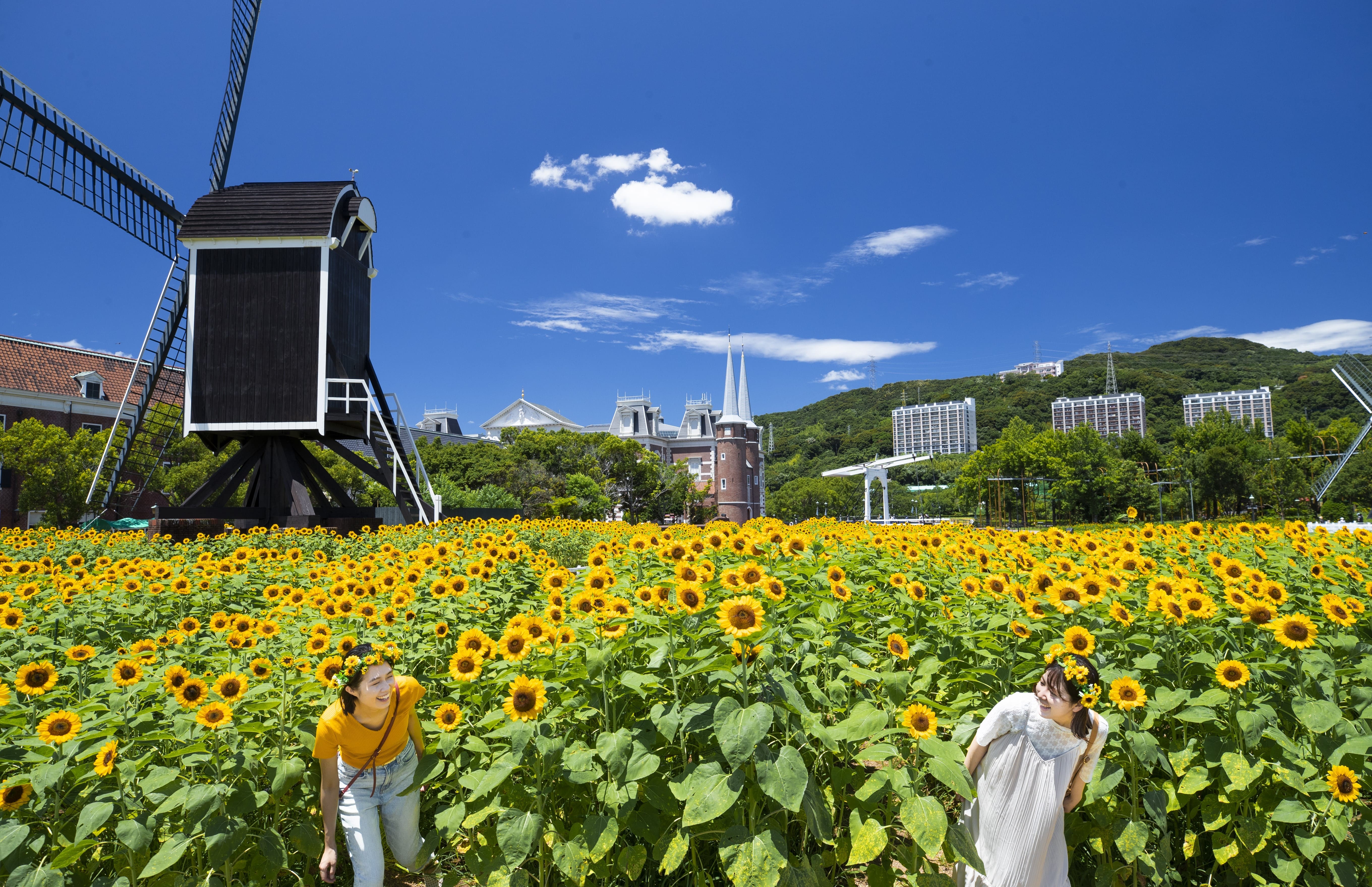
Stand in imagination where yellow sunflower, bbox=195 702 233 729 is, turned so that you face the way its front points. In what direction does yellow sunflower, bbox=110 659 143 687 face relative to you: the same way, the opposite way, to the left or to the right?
the same way

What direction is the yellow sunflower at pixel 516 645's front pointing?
toward the camera

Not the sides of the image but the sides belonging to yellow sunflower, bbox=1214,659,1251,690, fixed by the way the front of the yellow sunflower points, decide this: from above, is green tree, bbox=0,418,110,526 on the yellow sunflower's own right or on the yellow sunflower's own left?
on the yellow sunflower's own right

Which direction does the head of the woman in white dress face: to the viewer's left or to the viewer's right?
to the viewer's left

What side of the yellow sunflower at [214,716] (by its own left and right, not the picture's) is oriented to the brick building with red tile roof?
back

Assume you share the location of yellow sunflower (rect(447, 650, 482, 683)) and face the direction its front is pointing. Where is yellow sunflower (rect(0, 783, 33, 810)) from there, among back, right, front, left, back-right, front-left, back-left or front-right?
right

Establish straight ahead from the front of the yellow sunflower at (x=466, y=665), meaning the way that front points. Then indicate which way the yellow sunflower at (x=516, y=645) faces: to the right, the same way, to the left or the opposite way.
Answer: the same way

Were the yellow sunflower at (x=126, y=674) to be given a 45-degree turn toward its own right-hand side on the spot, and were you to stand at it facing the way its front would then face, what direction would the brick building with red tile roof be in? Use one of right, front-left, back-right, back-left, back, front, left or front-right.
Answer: back-right

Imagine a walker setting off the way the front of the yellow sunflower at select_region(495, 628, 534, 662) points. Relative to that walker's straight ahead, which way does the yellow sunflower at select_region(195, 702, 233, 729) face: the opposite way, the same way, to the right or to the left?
the same way

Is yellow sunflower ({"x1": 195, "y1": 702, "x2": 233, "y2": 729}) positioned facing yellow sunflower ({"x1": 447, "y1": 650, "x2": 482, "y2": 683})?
no

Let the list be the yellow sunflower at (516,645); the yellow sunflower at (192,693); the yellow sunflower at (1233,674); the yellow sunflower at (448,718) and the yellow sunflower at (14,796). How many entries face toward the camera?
5

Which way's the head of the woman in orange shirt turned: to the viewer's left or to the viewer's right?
to the viewer's right

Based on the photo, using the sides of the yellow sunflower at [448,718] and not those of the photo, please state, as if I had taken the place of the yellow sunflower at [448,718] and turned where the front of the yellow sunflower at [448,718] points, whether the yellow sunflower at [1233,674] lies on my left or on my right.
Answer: on my left

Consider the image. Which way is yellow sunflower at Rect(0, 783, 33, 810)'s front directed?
toward the camera

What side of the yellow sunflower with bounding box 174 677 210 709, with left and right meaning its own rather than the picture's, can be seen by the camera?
front

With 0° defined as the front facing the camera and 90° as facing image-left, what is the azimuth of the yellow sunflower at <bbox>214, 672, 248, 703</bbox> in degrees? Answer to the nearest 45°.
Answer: approximately 0°

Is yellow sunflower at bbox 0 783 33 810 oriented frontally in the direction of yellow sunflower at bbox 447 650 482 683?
no
